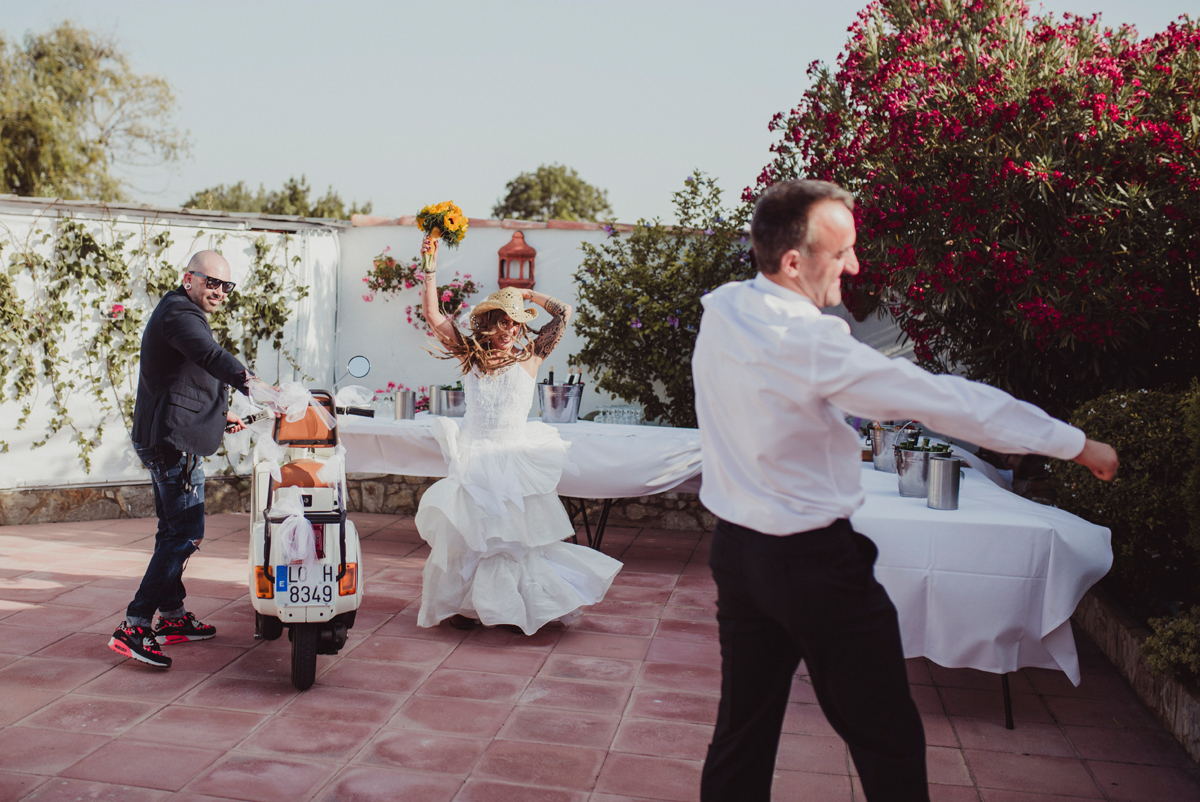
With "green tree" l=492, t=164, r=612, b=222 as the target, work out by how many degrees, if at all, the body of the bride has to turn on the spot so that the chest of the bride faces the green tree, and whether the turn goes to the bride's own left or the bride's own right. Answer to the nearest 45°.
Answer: approximately 180°

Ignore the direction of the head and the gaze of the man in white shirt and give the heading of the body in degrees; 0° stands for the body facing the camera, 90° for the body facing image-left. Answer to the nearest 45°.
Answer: approximately 225°

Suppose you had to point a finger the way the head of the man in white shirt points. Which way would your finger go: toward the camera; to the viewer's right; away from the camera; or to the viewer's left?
to the viewer's right

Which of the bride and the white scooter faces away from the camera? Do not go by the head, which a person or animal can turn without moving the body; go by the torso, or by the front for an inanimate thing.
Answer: the white scooter

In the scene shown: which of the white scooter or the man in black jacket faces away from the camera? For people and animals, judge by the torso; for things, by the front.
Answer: the white scooter

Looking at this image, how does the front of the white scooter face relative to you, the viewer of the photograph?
facing away from the viewer

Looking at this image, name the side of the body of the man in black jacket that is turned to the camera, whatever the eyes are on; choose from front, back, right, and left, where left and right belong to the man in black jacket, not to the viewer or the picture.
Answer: right

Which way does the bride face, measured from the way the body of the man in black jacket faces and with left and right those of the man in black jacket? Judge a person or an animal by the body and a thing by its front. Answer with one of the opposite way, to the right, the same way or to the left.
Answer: to the right

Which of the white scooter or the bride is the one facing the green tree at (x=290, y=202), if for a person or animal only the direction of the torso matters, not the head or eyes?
the white scooter

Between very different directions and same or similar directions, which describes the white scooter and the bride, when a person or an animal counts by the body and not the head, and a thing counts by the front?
very different directions

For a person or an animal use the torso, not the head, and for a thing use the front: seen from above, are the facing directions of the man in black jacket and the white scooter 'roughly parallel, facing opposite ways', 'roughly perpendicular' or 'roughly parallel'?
roughly perpendicular
